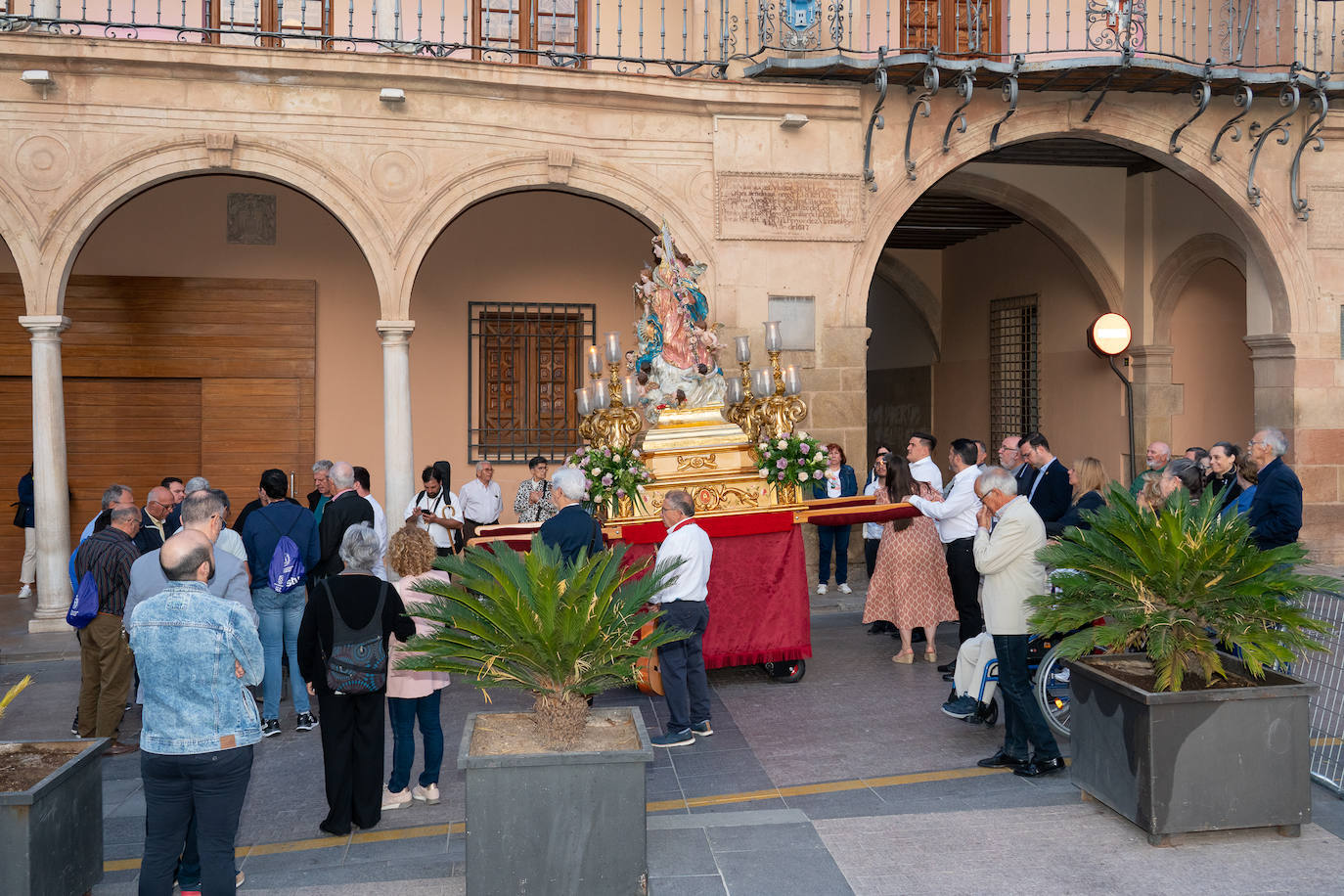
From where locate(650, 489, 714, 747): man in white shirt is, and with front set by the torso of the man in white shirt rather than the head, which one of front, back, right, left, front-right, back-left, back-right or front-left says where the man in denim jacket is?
front-left

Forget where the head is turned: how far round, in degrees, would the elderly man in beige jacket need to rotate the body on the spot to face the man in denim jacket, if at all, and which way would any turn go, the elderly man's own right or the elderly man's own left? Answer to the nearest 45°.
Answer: approximately 45° to the elderly man's own left

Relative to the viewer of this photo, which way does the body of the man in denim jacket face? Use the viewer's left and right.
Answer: facing away from the viewer and to the right of the viewer

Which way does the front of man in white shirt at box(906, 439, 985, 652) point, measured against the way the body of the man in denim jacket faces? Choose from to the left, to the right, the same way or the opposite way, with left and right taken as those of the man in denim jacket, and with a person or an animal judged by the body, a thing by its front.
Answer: to the left

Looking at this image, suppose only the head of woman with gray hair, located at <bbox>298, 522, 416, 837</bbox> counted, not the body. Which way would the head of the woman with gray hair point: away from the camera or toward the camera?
away from the camera

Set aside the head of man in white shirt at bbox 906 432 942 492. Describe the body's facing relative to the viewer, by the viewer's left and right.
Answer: facing to the left of the viewer

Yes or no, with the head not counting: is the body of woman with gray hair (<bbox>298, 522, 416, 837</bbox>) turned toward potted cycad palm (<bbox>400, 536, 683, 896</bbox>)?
no

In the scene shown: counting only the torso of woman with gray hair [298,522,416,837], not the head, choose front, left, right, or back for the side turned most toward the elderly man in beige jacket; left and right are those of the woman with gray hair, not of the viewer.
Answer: right

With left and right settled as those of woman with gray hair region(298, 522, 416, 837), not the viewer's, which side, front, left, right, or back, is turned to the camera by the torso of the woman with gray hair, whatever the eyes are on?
back

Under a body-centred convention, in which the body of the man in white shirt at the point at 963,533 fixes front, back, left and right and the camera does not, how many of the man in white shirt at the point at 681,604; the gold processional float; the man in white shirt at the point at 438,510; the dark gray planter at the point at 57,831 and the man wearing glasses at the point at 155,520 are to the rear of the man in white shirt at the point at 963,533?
0

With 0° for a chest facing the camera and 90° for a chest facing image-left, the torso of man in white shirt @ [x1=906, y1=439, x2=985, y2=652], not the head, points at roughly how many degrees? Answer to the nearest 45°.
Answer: approximately 90°

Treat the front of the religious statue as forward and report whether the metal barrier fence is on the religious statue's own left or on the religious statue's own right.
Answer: on the religious statue's own left

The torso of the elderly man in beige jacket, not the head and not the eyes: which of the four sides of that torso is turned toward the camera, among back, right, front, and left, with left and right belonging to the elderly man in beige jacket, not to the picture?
left

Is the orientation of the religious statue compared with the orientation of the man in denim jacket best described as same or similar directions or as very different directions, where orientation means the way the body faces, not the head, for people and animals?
very different directions

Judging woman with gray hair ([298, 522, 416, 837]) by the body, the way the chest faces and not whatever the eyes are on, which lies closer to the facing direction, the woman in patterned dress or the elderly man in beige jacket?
the woman in patterned dress

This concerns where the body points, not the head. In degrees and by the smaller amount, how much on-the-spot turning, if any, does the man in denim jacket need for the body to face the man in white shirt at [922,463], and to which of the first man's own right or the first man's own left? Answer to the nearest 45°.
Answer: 0° — they already face them

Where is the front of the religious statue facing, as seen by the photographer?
facing the viewer and to the left of the viewer
